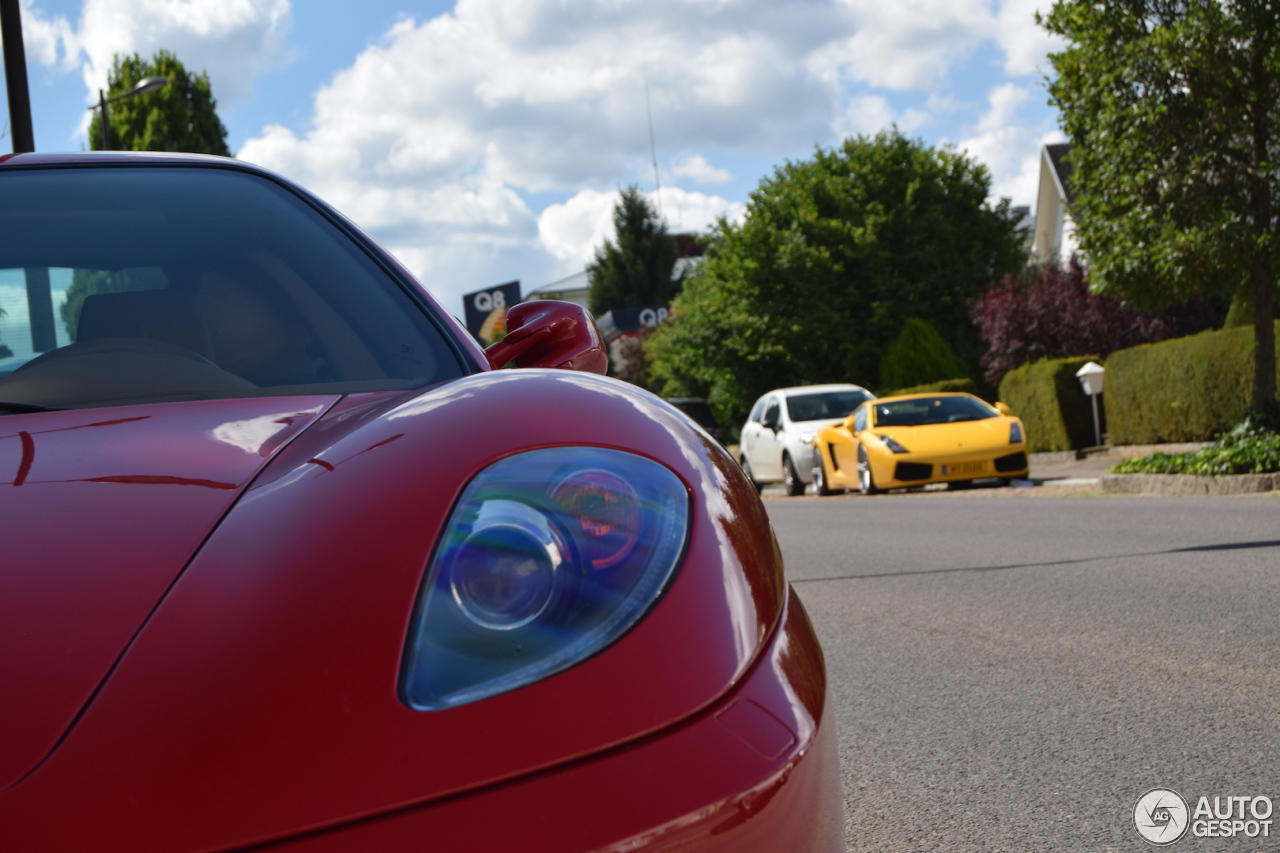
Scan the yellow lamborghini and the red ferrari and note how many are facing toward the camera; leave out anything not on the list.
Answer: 2

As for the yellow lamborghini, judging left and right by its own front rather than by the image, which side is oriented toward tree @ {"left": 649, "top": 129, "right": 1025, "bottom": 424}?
back

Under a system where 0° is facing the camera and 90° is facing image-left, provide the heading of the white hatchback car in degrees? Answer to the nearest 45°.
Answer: approximately 315°

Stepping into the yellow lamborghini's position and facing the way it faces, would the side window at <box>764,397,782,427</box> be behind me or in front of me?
behind

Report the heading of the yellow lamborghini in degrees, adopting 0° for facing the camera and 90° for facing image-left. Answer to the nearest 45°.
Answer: approximately 0°
